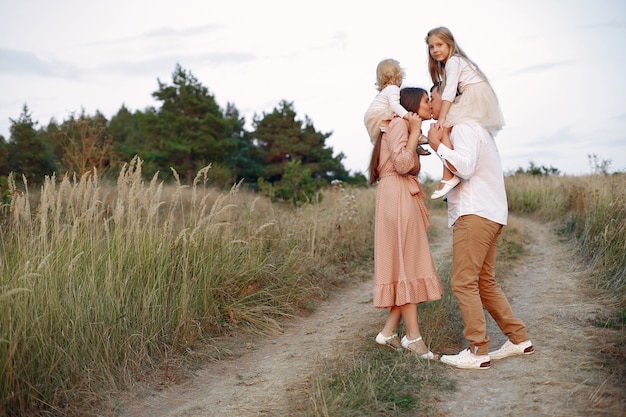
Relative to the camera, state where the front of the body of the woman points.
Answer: to the viewer's right

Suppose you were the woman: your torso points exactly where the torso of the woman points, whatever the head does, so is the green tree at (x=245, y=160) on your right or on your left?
on your left

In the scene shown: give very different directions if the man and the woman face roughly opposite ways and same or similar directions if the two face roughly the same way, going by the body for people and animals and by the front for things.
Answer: very different directions

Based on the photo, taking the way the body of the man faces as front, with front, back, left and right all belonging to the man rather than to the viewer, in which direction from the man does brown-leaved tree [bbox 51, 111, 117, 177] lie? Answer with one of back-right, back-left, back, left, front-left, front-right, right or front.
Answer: front-right

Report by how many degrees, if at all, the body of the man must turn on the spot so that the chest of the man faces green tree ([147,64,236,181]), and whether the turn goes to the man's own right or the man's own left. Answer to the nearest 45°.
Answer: approximately 45° to the man's own right

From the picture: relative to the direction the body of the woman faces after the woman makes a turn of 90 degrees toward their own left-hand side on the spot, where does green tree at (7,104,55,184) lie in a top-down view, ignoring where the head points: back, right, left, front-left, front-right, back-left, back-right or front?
front-left

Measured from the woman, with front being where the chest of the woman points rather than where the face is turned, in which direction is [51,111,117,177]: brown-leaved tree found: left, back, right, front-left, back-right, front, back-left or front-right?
back-left

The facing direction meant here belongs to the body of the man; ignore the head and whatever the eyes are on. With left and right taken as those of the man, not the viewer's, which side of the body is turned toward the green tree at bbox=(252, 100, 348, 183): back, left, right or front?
right

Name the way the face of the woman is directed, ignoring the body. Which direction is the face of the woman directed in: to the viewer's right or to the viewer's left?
to the viewer's right

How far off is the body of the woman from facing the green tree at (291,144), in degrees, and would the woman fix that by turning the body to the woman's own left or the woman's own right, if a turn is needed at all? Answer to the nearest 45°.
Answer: approximately 90° to the woman's own left

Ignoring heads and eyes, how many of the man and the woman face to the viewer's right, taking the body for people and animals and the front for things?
1

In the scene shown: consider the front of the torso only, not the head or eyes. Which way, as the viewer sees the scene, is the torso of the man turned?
to the viewer's left
